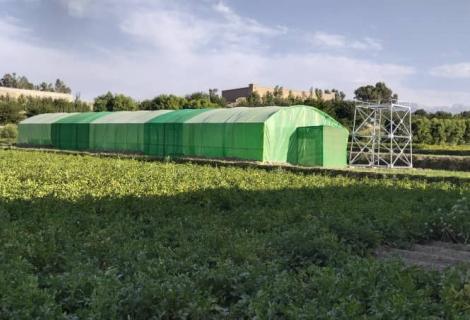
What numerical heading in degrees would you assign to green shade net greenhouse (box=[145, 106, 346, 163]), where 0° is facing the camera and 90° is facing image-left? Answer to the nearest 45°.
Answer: approximately 315°
